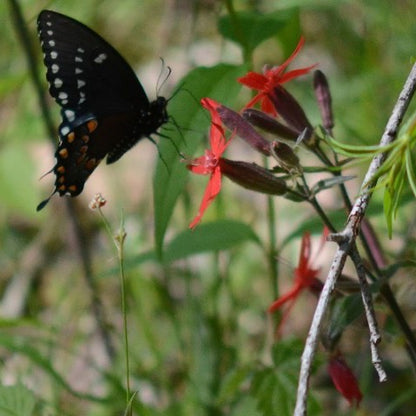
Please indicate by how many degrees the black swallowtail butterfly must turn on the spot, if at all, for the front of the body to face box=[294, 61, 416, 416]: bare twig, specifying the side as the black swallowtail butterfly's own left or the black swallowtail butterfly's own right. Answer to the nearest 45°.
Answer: approximately 45° to the black swallowtail butterfly's own right

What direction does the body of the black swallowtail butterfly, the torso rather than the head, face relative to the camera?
to the viewer's right

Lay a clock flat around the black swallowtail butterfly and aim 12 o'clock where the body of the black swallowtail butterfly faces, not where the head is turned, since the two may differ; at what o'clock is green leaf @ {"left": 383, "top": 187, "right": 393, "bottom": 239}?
The green leaf is roughly at 12 o'clock from the black swallowtail butterfly.
